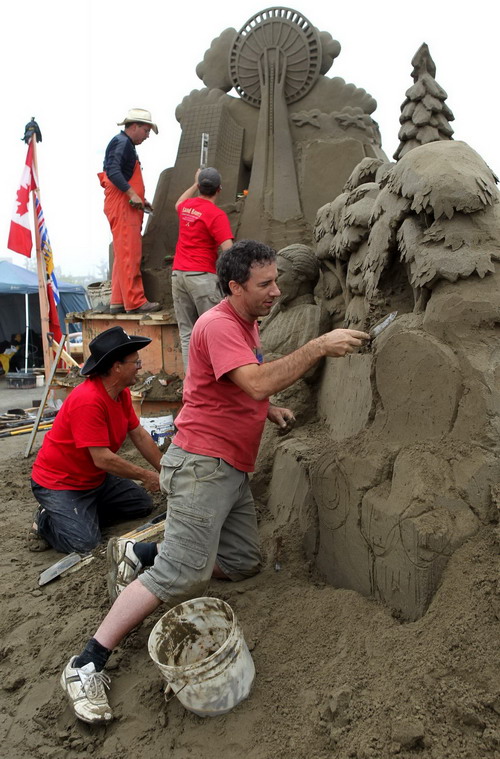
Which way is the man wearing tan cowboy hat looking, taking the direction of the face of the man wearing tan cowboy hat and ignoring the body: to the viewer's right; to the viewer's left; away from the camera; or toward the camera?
to the viewer's right

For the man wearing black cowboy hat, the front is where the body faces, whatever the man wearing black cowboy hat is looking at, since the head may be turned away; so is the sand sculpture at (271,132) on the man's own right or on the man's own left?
on the man's own left

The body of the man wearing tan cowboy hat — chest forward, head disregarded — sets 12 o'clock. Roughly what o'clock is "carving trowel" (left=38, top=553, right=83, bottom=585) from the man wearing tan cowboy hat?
The carving trowel is roughly at 3 o'clock from the man wearing tan cowboy hat.

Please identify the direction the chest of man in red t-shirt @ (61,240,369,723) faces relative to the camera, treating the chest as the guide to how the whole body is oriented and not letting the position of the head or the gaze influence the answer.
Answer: to the viewer's right

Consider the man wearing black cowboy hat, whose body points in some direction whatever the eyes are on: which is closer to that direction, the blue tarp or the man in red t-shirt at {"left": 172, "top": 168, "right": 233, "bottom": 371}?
the man in red t-shirt

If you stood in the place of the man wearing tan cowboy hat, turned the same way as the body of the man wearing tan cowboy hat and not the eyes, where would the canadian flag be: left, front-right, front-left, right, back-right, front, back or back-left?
back-left

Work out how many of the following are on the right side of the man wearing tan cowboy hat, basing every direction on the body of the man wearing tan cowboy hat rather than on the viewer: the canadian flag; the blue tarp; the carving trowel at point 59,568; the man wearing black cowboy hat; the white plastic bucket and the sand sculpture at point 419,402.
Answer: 4

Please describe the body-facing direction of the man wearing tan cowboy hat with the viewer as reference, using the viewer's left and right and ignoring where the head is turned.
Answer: facing to the right of the viewer

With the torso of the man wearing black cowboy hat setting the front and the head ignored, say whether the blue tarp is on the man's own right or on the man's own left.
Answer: on the man's own left

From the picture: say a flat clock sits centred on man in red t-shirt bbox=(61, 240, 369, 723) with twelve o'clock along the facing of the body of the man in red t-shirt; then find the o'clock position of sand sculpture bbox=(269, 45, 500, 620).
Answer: The sand sculpture is roughly at 12 o'clock from the man in red t-shirt.

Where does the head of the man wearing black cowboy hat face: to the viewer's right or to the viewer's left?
to the viewer's right

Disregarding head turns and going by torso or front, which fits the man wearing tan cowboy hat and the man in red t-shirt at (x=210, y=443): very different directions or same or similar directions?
same or similar directions

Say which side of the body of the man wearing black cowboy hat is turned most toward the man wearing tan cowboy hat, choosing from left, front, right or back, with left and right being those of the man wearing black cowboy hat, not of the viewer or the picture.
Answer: left

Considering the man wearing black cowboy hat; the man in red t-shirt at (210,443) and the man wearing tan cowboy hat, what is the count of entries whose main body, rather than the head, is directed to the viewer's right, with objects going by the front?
3

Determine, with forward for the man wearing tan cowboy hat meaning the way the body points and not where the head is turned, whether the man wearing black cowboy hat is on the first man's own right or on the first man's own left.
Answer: on the first man's own right

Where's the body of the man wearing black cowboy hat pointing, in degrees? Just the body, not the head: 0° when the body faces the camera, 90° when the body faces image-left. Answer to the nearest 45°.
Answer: approximately 270°

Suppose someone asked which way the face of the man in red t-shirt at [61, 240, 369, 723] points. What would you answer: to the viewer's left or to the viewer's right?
to the viewer's right

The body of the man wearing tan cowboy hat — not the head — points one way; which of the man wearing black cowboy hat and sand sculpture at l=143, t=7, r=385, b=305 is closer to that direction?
the sand sculpture
